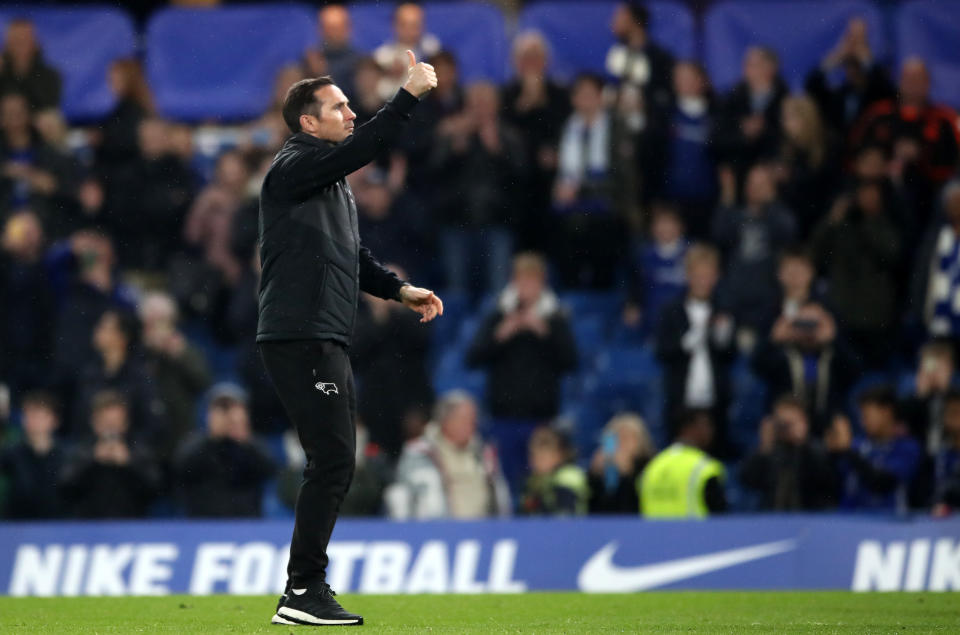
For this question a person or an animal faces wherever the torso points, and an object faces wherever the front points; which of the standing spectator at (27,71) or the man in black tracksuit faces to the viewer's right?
the man in black tracksuit

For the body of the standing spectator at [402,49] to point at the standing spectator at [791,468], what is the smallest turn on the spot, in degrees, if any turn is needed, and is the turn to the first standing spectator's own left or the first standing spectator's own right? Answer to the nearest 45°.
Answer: approximately 45° to the first standing spectator's own left

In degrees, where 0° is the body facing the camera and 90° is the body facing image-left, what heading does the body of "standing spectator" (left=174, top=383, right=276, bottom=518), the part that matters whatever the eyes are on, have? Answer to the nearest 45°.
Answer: approximately 0°

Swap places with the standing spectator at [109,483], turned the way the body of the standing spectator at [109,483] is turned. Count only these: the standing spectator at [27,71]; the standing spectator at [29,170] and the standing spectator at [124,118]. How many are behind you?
3

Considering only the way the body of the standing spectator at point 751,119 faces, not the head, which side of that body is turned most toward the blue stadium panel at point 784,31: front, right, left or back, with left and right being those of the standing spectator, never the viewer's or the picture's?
back

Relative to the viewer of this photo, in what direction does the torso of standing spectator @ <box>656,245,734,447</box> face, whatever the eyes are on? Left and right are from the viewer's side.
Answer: facing the viewer

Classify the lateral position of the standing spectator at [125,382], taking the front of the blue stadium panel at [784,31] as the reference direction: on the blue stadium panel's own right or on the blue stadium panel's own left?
on the blue stadium panel's own right

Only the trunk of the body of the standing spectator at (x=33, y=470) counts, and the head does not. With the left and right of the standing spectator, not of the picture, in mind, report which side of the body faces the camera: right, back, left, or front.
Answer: front

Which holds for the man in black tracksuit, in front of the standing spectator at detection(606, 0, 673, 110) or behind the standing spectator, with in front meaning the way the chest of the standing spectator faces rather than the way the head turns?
in front

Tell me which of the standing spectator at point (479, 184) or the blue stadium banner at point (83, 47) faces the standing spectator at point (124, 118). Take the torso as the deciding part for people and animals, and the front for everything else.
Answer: the blue stadium banner

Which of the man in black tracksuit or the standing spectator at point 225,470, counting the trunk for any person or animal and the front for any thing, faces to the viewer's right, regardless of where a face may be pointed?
the man in black tracksuit
